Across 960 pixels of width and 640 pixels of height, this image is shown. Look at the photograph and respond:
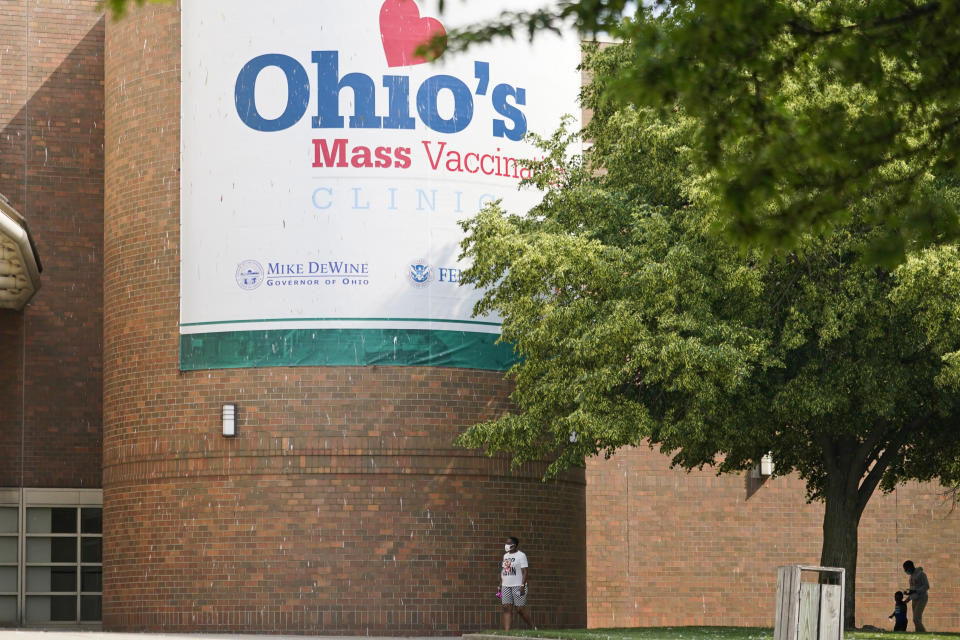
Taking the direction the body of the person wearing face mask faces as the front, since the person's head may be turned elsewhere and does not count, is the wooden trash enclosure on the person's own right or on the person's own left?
on the person's own left

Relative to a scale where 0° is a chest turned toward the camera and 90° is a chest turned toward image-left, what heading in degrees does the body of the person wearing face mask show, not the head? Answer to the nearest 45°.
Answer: approximately 45°

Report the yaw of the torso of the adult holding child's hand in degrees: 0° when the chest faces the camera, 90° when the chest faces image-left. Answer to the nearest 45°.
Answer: approximately 90°

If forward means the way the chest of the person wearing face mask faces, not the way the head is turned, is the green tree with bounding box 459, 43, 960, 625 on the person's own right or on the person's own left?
on the person's own left
